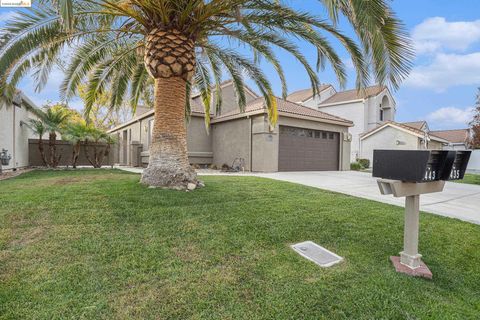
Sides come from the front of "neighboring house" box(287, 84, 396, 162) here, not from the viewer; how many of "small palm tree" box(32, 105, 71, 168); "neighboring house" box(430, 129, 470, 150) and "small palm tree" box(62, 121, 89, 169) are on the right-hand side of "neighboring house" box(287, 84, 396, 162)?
2

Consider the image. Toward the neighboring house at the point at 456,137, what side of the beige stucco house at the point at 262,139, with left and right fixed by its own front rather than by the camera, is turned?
left

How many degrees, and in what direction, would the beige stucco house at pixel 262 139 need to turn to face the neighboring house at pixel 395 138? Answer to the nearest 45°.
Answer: approximately 90° to its left

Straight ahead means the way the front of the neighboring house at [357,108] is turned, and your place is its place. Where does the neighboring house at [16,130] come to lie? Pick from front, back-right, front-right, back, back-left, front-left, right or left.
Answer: right

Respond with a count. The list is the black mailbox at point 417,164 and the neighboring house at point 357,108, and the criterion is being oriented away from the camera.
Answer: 0

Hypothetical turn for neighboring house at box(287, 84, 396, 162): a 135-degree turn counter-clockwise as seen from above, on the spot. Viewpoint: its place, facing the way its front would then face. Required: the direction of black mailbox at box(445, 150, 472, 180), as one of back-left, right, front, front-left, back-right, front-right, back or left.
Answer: back

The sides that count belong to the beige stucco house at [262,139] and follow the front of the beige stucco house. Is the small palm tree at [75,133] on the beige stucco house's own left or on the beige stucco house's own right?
on the beige stucco house's own right

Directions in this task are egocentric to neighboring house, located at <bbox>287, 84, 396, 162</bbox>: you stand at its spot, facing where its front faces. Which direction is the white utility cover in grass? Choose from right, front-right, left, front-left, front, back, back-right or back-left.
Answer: front-right

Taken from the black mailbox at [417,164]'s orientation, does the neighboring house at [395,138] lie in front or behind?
behind

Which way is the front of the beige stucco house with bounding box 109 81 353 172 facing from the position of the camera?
facing the viewer and to the right of the viewer

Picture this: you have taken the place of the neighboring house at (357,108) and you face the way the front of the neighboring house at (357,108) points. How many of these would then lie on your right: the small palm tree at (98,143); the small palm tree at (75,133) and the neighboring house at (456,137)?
2

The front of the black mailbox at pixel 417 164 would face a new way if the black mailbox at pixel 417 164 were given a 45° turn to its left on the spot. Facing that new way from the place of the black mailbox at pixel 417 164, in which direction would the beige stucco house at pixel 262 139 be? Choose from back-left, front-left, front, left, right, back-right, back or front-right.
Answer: back-left

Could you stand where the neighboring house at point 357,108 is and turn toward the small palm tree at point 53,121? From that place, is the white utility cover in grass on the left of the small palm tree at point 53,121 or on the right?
left
